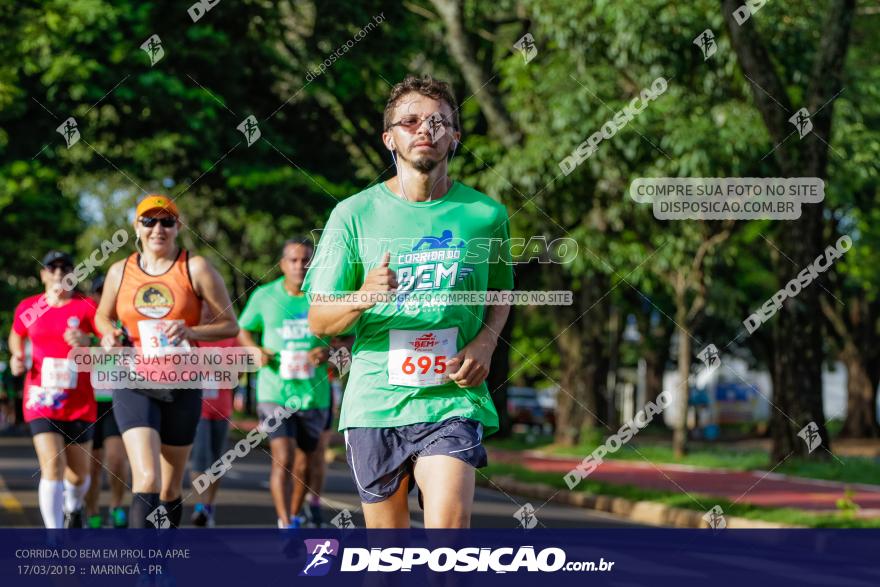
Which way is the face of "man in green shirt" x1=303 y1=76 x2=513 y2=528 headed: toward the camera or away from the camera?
toward the camera

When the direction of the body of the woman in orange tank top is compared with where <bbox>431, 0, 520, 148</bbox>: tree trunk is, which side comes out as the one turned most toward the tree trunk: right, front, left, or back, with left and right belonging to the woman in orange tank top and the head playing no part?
back

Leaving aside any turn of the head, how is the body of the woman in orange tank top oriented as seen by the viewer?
toward the camera

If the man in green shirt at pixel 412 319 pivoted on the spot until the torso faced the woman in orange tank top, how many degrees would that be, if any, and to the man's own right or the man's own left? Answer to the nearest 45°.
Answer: approximately 135° to the man's own right

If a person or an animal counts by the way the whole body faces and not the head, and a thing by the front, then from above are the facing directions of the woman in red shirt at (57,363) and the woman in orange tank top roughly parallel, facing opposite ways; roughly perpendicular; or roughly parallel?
roughly parallel

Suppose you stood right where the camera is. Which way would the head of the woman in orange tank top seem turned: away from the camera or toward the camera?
toward the camera

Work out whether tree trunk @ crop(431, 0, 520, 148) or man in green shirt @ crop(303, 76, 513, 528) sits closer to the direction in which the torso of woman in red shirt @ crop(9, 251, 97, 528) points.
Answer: the man in green shirt

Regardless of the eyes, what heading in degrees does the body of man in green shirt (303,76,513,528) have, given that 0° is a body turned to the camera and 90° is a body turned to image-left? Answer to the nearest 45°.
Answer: approximately 0°

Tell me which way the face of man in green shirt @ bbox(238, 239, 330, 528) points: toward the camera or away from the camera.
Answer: toward the camera

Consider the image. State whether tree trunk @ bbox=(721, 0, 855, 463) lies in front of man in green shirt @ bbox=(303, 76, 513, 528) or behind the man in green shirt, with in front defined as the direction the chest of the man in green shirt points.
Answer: behind

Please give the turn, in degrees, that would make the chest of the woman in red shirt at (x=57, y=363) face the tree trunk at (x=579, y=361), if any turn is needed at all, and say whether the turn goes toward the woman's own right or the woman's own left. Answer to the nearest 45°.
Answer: approximately 135° to the woman's own left

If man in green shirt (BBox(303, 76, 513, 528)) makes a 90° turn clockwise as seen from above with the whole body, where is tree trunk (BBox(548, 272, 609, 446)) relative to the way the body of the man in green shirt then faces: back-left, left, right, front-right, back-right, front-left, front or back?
right

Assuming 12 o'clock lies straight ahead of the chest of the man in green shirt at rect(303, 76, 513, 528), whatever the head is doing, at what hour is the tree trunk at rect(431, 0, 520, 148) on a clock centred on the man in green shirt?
The tree trunk is roughly at 6 o'clock from the man in green shirt.

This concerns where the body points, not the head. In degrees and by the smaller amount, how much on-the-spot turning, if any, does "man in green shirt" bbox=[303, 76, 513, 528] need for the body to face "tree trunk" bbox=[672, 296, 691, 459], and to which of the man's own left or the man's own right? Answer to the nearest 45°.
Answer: approximately 180°

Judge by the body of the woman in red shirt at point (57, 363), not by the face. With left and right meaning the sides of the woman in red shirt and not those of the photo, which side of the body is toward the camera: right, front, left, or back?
front
